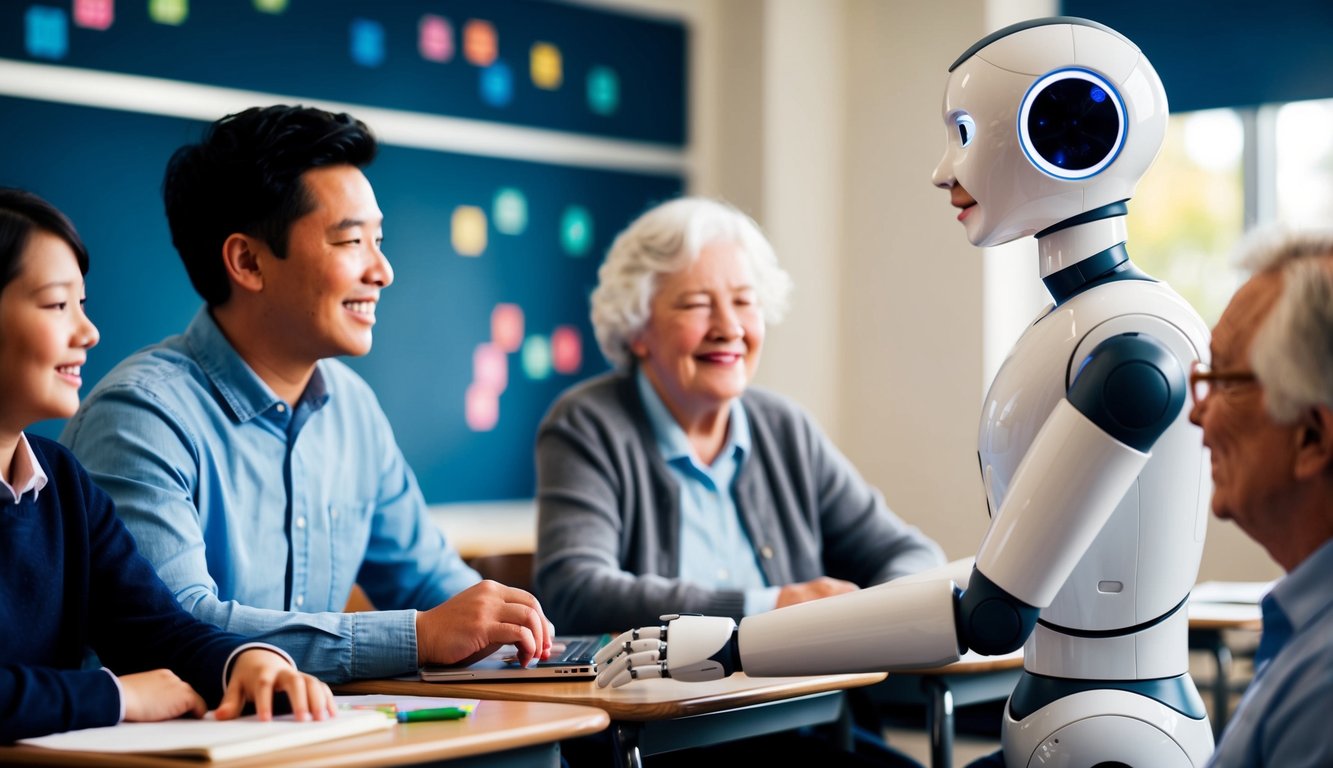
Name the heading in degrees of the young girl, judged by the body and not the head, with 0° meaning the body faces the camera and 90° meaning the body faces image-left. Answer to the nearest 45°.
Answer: approximately 315°

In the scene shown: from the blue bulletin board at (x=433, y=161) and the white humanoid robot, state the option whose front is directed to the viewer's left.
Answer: the white humanoid robot

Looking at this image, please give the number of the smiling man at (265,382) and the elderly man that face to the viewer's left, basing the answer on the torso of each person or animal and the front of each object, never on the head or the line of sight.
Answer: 1

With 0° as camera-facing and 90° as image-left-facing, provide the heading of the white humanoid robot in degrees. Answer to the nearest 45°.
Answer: approximately 90°

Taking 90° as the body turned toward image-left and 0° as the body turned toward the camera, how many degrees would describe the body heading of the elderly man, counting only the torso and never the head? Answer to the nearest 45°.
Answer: approximately 90°

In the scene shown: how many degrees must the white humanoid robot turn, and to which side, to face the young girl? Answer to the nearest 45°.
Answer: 0° — it already faces them

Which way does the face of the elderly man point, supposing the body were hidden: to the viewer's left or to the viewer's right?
to the viewer's left

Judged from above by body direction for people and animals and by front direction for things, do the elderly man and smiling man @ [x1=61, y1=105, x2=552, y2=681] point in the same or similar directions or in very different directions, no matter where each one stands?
very different directions

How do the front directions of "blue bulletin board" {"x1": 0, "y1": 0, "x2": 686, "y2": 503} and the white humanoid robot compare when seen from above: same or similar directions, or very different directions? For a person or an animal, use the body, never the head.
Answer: very different directions

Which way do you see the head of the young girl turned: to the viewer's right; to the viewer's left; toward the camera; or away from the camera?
to the viewer's right

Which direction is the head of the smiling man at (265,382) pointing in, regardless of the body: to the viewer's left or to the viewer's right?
to the viewer's right
